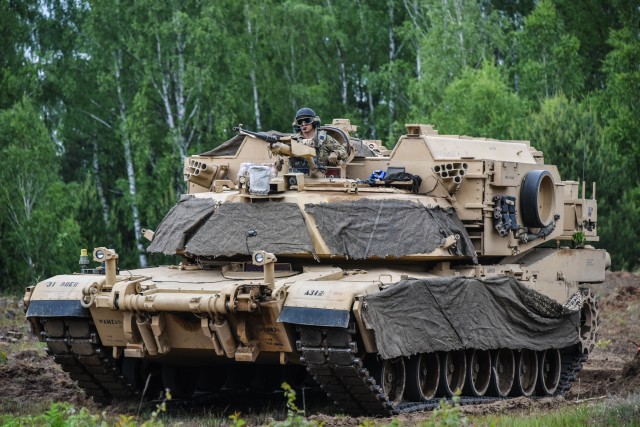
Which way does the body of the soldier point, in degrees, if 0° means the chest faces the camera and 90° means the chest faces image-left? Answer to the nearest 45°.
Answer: approximately 45°

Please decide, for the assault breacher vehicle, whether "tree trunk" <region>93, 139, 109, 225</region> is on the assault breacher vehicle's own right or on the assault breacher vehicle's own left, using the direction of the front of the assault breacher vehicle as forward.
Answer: on the assault breacher vehicle's own right

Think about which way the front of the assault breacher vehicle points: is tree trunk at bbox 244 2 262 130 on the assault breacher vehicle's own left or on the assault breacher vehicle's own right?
on the assault breacher vehicle's own right

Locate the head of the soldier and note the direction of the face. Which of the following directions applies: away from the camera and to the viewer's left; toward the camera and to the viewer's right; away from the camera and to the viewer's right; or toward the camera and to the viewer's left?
toward the camera and to the viewer's left

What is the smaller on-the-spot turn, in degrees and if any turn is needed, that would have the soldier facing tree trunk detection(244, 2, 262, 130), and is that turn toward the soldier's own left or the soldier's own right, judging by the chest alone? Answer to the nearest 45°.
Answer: approximately 135° to the soldier's own right

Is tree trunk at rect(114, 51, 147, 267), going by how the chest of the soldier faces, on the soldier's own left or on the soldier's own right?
on the soldier's own right
